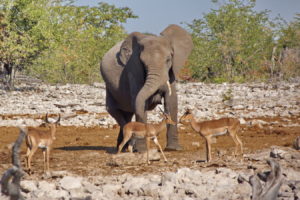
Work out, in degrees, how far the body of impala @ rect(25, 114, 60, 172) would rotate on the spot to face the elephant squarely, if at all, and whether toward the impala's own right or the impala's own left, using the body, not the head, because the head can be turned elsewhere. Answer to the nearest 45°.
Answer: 0° — it already faces it

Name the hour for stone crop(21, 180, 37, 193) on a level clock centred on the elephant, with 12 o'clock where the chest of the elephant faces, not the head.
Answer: The stone is roughly at 2 o'clock from the elephant.

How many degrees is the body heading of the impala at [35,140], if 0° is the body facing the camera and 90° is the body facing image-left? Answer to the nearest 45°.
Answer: approximately 225°

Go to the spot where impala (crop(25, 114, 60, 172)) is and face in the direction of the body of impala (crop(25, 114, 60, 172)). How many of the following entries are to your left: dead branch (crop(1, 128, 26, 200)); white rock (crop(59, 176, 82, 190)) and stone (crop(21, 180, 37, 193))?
0

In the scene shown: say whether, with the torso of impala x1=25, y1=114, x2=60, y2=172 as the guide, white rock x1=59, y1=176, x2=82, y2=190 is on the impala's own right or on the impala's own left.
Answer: on the impala's own right

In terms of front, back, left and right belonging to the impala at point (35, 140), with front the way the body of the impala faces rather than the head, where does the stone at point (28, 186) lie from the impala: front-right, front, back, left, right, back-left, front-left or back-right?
back-right

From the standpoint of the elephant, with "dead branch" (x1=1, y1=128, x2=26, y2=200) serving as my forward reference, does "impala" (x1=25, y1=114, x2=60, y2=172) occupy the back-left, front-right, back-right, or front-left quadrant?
front-right

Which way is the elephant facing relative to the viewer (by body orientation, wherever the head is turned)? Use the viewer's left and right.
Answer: facing the viewer and to the right of the viewer

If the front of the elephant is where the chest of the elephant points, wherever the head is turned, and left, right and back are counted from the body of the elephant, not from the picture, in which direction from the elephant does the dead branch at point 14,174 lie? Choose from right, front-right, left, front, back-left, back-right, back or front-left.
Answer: front-right

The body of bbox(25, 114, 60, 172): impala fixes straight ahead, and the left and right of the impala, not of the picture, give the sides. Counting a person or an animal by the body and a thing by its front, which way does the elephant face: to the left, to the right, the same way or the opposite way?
to the right

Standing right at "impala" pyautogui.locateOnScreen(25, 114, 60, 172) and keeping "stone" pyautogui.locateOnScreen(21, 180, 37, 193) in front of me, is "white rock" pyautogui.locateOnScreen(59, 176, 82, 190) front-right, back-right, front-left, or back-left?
front-left

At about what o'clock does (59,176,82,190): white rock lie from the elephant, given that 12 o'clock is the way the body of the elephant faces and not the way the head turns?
The white rock is roughly at 2 o'clock from the elephant.

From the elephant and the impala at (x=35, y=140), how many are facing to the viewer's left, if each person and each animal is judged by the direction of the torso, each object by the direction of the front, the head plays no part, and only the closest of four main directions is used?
0
